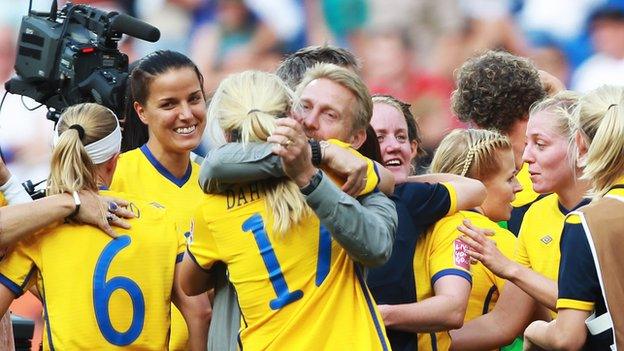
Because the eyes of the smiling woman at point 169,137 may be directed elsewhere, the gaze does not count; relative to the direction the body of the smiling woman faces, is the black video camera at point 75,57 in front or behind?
behind

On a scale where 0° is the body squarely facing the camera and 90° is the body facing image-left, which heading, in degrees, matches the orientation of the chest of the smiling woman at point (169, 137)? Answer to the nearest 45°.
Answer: approximately 315°
